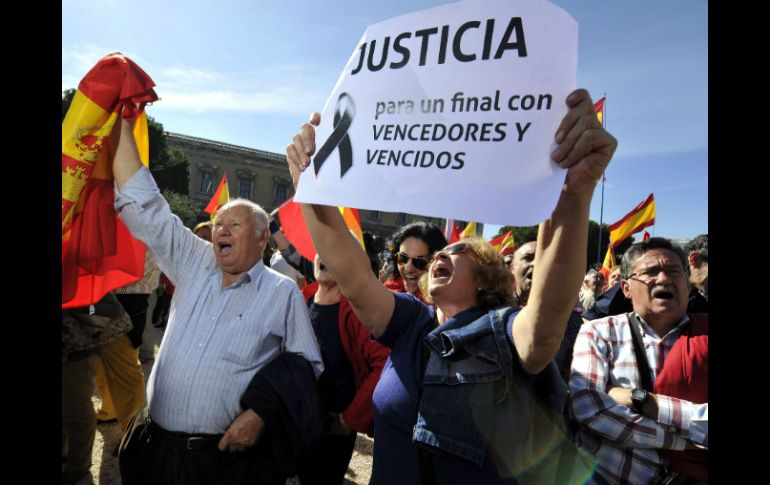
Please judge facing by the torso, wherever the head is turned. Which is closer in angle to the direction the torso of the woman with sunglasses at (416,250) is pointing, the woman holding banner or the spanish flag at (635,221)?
the woman holding banner

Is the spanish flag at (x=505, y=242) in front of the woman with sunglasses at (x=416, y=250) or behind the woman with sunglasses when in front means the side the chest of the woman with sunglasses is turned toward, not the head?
behind

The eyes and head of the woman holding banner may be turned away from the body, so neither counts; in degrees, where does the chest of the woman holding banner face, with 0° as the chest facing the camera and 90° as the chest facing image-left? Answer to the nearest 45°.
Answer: approximately 45°

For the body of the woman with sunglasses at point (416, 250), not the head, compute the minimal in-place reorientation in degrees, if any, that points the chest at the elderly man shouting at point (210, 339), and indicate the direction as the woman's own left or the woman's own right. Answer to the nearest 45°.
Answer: approximately 45° to the woman's own right

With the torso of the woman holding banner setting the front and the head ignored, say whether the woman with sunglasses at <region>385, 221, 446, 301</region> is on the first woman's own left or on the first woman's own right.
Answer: on the first woman's own right

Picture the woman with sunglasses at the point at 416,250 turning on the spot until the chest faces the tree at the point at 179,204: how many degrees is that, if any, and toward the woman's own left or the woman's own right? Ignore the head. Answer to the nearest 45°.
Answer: approximately 135° to the woman's own right

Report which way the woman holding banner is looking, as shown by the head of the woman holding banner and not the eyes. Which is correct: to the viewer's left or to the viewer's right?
to the viewer's left

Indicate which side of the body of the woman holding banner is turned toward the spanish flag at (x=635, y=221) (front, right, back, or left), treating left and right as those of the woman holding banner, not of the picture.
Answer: back
